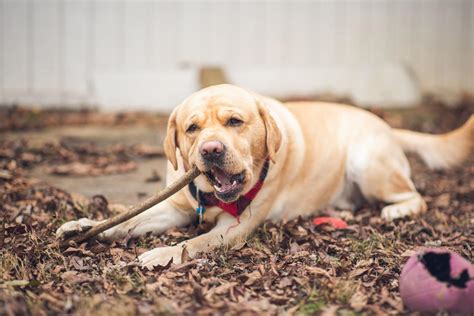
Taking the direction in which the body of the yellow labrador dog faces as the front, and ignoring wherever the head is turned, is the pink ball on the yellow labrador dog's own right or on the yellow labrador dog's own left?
on the yellow labrador dog's own left

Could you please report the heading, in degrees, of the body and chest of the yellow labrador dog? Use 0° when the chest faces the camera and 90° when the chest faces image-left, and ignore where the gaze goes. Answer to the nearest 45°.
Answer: approximately 45°
